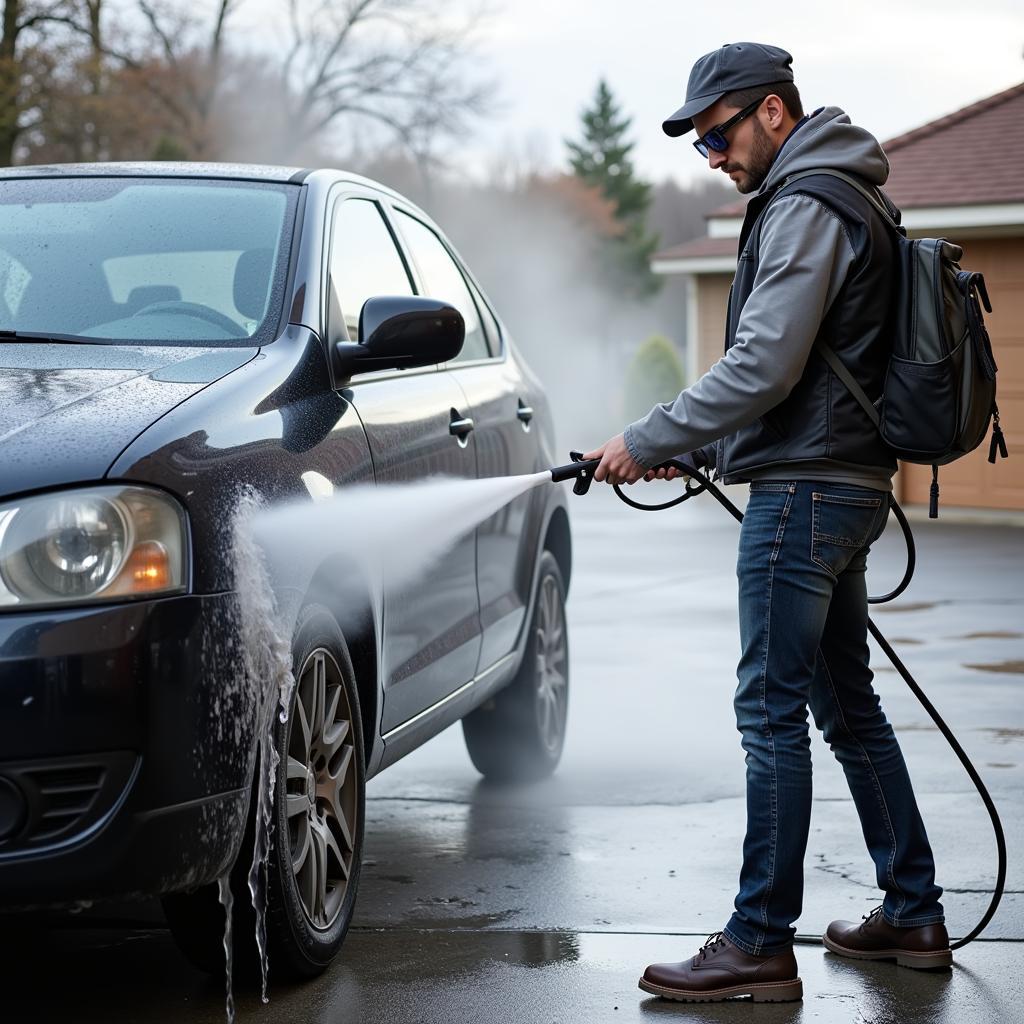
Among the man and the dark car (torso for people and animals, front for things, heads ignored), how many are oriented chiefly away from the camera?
0

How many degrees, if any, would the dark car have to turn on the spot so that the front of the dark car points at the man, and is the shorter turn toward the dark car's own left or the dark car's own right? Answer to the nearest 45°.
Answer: approximately 135° to the dark car's own left

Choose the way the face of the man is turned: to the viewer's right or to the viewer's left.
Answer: to the viewer's left

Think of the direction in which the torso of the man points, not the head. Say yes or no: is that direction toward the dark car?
yes

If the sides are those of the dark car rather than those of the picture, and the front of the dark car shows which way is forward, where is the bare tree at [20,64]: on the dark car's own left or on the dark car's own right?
on the dark car's own right

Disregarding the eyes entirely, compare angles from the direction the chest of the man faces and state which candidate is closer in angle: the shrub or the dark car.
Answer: the dark car

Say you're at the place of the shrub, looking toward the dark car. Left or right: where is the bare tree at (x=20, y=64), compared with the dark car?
right

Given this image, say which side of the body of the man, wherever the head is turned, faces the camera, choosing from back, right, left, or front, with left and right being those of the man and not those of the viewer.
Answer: left

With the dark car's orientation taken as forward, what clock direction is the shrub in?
The shrub is roughly at 5 o'clock from the dark car.

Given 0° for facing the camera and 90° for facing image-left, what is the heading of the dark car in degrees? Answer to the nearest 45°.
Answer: approximately 45°
